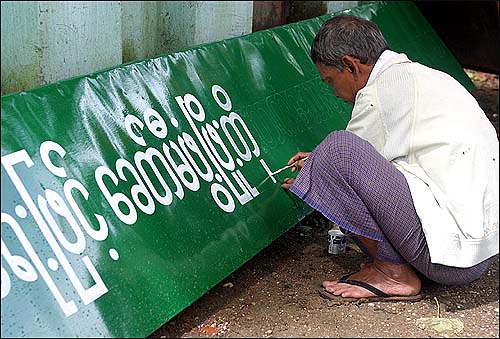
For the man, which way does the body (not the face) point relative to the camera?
to the viewer's left

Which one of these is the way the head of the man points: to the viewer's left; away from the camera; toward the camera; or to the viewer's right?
to the viewer's left

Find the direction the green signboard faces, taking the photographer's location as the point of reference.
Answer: facing the viewer and to the right of the viewer

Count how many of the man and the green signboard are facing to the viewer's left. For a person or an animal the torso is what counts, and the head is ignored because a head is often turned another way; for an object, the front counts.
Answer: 1
